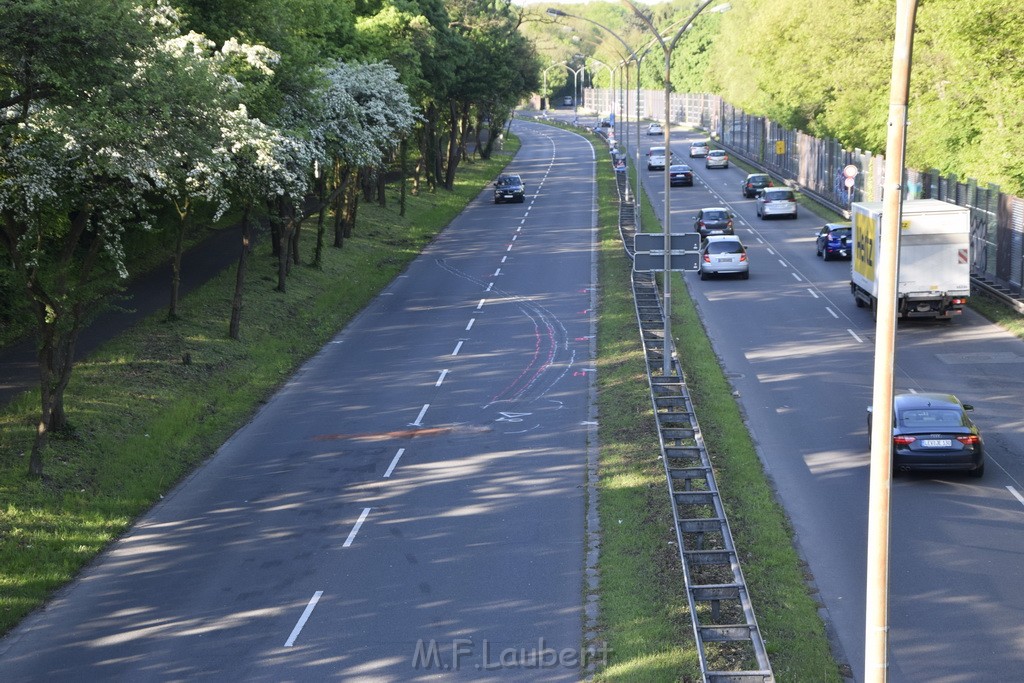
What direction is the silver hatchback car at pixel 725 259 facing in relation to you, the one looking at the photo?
facing away from the viewer

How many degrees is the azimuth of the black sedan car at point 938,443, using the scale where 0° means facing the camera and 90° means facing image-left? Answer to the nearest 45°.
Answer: approximately 180°

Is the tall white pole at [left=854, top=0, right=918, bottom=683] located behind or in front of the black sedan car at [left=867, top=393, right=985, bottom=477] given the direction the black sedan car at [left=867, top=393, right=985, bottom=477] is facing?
behind

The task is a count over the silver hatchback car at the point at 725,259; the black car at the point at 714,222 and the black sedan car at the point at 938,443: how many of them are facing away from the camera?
3

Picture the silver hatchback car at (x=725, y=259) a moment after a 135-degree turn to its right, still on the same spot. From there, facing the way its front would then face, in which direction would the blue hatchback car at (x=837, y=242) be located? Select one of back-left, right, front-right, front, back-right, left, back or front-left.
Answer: left

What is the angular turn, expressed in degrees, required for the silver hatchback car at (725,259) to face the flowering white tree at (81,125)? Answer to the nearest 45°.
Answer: approximately 135° to its left

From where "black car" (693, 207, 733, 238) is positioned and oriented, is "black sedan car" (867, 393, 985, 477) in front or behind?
behind

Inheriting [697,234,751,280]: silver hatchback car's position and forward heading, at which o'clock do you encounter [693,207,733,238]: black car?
The black car is roughly at 12 o'clock from the silver hatchback car.

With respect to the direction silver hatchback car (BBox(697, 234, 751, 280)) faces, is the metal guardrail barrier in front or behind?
behind

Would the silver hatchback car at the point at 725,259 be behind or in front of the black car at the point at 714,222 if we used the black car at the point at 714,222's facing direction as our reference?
behind

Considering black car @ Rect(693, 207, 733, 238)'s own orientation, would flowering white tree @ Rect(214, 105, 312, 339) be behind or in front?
behind

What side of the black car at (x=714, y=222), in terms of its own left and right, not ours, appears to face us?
back

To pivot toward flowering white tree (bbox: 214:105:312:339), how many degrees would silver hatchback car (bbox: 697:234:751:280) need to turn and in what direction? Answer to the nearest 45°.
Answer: approximately 135° to its left

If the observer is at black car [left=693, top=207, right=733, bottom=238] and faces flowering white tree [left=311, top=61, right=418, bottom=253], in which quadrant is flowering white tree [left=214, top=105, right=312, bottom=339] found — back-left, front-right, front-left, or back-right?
front-left

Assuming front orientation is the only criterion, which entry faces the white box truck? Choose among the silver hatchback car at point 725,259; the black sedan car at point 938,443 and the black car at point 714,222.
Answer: the black sedan car
